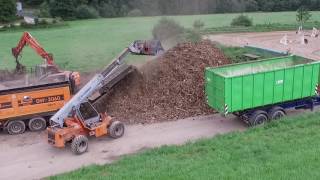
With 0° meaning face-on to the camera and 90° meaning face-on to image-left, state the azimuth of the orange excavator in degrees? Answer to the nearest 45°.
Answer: approximately 90°

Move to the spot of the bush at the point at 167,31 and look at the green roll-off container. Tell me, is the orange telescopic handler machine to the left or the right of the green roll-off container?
right

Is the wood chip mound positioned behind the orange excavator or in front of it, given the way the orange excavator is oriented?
behind

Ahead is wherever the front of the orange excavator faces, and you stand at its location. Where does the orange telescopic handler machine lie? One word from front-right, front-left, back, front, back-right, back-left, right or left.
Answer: left

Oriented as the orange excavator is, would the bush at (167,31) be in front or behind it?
behind
